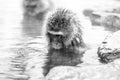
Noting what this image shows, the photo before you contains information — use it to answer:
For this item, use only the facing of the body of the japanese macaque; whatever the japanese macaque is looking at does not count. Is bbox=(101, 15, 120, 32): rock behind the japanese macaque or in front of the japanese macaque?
behind

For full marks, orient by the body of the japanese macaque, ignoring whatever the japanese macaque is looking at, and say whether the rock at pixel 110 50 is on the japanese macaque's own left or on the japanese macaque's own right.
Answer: on the japanese macaque's own left

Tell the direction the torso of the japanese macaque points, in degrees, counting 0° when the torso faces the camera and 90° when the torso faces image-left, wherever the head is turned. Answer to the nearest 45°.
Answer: approximately 45°
